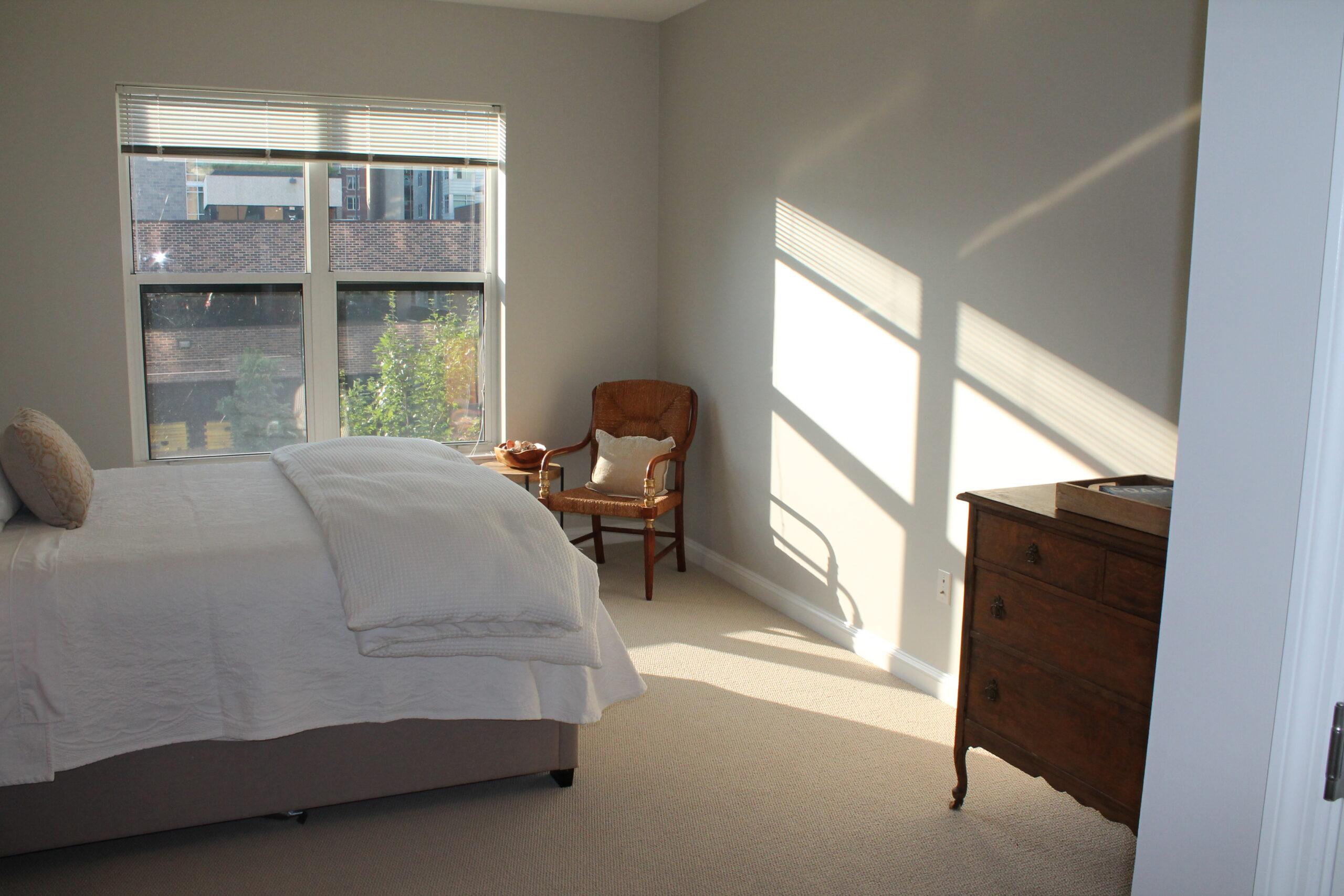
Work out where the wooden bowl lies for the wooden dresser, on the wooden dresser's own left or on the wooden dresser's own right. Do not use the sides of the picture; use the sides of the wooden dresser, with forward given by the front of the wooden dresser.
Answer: on the wooden dresser's own right

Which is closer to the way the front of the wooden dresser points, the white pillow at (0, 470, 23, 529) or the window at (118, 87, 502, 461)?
the white pillow

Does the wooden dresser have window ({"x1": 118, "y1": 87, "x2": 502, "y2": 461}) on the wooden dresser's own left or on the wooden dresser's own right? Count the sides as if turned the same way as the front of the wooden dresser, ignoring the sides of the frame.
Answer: on the wooden dresser's own right

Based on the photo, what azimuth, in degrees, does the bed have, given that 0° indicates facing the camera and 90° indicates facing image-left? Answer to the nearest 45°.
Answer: approximately 270°

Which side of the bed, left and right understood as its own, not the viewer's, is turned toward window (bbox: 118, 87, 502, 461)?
left

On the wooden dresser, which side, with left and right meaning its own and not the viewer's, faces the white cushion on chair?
right

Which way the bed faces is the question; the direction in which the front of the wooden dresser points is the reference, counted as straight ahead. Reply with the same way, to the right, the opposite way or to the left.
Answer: the opposite way

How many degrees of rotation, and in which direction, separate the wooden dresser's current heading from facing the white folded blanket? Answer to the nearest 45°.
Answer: approximately 45° to its right

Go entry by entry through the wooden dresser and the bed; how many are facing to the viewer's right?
1

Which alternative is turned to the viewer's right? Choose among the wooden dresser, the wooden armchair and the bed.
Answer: the bed
